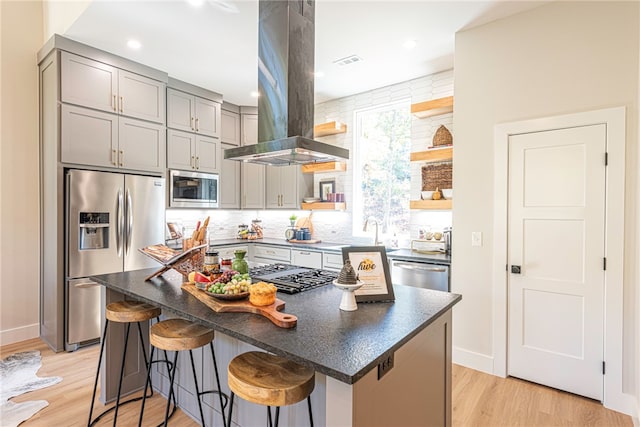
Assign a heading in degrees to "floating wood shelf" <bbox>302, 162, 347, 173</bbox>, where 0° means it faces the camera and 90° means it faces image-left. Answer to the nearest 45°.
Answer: approximately 45°

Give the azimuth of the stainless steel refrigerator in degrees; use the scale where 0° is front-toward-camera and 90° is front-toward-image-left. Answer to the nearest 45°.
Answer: approximately 315°

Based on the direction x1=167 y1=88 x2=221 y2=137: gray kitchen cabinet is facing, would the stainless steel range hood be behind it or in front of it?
in front

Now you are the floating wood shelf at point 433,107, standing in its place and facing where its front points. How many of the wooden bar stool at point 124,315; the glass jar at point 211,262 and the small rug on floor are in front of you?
3

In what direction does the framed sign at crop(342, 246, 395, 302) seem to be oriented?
toward the camera

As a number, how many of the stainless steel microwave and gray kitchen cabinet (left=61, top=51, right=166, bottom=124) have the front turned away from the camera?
0

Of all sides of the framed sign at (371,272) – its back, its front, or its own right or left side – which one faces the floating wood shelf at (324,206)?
back

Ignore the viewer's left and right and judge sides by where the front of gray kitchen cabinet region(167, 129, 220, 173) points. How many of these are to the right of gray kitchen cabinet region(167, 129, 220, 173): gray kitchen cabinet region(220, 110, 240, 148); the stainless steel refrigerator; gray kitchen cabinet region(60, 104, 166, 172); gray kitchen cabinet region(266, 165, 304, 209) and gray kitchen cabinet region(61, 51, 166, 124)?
3

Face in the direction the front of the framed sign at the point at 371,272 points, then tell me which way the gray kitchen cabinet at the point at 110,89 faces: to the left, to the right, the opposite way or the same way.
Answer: to the left

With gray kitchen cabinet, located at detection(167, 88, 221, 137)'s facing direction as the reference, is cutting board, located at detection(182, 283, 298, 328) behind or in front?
in front

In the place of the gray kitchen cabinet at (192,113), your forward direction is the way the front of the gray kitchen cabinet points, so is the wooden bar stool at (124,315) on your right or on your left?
on your right

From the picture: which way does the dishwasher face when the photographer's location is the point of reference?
facing the viewer and to the left of the viewer

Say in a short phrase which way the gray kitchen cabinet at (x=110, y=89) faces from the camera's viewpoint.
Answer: facing the viewer and to the right of the viewer

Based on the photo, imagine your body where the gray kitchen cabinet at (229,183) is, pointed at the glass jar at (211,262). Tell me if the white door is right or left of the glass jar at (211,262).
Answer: left

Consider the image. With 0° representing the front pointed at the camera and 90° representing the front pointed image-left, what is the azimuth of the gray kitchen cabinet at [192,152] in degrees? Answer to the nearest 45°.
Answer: approximately 315°

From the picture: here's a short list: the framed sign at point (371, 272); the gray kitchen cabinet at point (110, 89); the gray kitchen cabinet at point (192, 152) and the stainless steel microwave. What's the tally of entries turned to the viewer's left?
0

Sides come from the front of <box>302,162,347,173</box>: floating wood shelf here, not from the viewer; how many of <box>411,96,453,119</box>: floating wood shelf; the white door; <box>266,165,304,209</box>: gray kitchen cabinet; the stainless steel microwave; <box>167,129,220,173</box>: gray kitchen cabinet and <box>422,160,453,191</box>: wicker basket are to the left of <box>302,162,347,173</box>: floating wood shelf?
3
